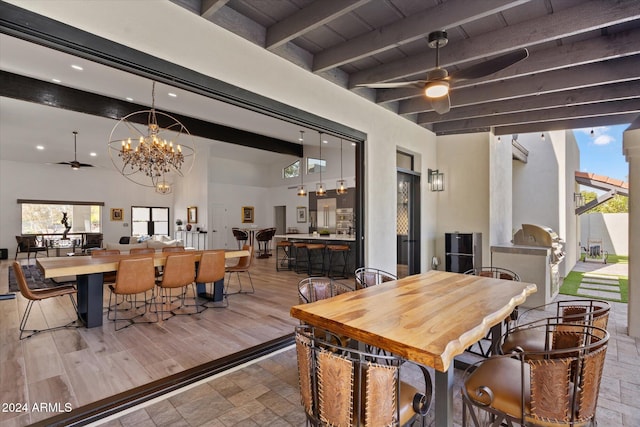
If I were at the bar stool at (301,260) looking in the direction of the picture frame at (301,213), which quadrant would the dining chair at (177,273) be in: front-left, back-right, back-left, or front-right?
back-left

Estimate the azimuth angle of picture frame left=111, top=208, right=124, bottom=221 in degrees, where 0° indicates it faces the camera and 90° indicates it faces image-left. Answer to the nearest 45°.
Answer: approximately 0°

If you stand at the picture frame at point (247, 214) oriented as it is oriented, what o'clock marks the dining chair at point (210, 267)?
The dining chair is roughly at 12 o'clock from the picture frame.

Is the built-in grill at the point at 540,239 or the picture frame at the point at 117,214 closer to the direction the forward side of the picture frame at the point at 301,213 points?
the built-in grill

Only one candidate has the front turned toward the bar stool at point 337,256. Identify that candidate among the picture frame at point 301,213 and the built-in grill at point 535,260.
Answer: the picture frame

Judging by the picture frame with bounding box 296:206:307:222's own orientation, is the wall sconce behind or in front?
in front

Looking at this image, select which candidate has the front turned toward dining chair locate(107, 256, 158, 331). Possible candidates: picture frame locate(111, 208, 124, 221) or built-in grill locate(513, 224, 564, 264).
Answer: the picture frame

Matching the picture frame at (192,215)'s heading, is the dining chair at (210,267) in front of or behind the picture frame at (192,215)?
in front
